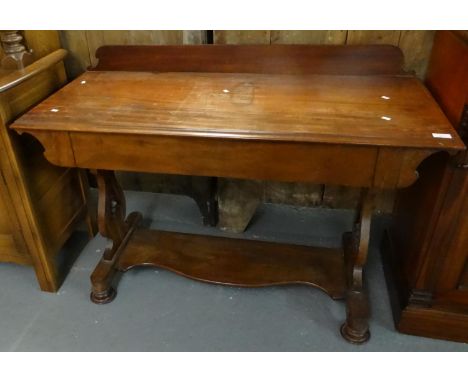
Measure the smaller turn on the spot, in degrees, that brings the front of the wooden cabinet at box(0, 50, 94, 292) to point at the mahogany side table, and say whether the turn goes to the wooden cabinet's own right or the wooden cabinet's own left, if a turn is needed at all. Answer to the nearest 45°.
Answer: approximately 90° to the wooden cabinet's own left

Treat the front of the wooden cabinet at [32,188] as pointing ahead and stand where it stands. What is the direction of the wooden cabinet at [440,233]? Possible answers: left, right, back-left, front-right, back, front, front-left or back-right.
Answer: left
